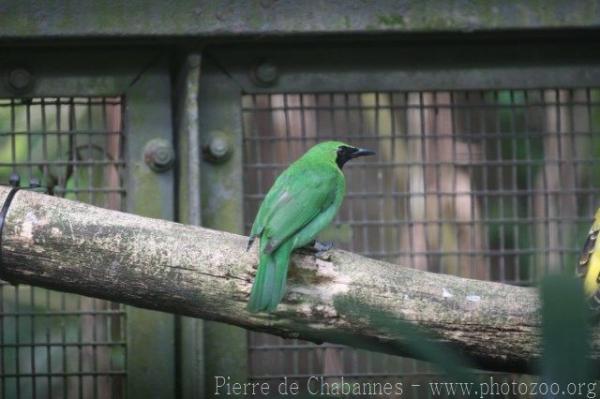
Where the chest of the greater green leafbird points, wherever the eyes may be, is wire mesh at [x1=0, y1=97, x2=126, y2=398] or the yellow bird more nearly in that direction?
the yellow bird

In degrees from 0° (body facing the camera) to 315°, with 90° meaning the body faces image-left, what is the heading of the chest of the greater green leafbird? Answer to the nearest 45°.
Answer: approximately 225°

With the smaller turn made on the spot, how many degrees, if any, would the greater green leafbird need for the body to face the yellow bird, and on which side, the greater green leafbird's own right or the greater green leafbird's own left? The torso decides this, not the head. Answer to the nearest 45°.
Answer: approximately 45° to the greater green leafbird's own right

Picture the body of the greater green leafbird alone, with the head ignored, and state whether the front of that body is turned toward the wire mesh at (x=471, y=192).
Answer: yes

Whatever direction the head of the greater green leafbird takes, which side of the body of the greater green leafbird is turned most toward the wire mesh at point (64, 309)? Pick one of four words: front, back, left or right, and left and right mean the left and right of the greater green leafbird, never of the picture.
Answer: left
